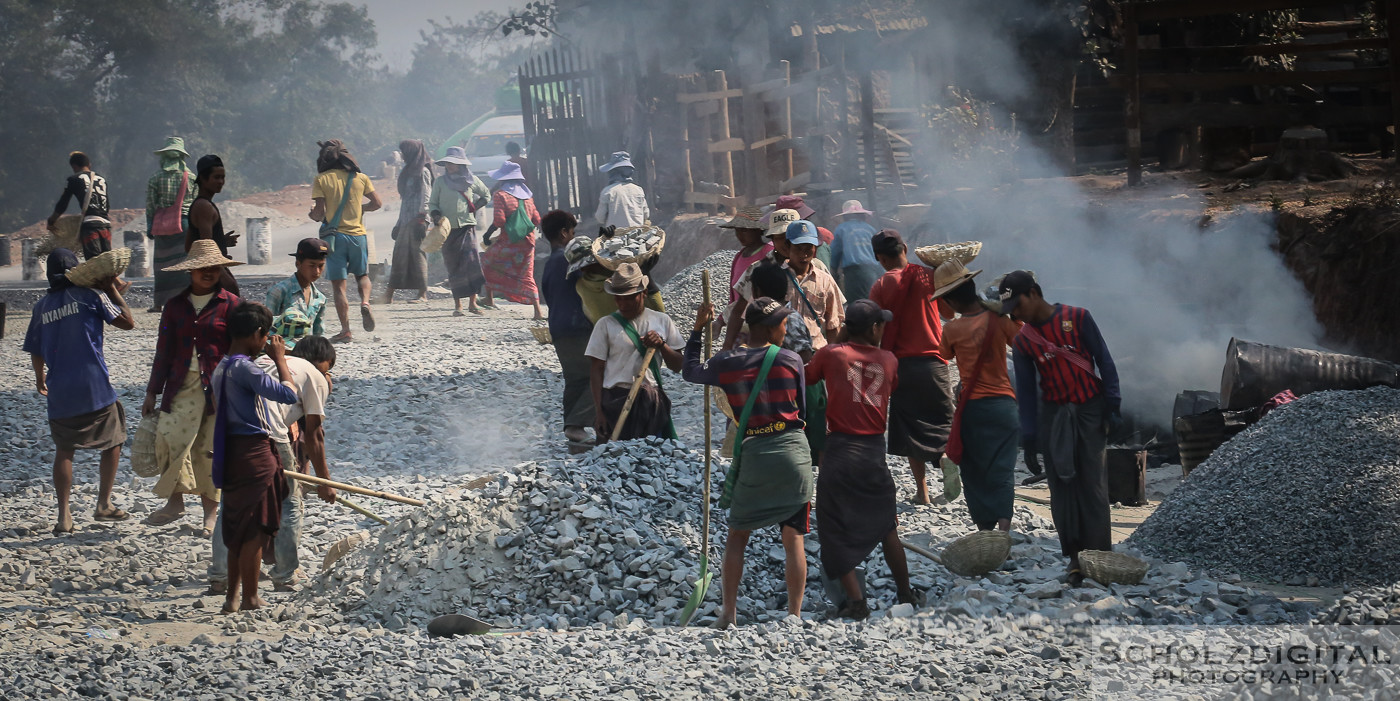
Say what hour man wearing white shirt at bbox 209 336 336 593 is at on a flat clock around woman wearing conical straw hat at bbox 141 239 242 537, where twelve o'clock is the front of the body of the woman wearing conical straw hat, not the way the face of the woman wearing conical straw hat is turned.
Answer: The man wearing white shirt is roughly at 11 o'clock from the woman wearing conical straw hat.

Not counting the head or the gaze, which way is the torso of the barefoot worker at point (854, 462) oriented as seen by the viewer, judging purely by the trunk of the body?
away from the camera

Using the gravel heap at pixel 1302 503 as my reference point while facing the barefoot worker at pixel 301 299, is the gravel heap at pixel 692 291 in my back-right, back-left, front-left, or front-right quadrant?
front-right

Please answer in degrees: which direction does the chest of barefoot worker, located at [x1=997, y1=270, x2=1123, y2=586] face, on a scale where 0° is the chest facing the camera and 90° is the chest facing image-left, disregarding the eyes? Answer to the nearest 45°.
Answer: approximately 45°

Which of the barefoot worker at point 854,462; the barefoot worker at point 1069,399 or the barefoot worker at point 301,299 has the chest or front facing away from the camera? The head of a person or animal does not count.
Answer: the barefoot worker at point 854,462

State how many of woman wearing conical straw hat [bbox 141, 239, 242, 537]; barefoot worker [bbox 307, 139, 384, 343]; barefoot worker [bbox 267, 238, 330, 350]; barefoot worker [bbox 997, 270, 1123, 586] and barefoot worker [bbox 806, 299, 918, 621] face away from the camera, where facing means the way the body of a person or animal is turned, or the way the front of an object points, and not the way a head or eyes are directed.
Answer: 2

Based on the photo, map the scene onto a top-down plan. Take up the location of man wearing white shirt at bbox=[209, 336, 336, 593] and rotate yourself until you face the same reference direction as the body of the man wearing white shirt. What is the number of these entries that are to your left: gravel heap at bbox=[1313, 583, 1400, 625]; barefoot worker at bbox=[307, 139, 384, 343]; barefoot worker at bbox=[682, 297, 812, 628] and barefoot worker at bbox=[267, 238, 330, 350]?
2

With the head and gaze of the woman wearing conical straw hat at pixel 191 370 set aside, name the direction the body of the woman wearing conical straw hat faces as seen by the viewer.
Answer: toward the camera

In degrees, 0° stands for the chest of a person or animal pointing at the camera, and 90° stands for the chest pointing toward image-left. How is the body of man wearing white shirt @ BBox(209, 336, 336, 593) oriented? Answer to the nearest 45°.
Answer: approximately 270°

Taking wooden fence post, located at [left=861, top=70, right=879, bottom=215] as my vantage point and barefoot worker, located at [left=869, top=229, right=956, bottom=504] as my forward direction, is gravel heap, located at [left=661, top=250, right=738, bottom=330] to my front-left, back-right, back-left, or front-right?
front-right

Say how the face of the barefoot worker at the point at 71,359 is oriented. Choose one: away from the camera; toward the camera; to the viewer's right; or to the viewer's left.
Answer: away from the camera
